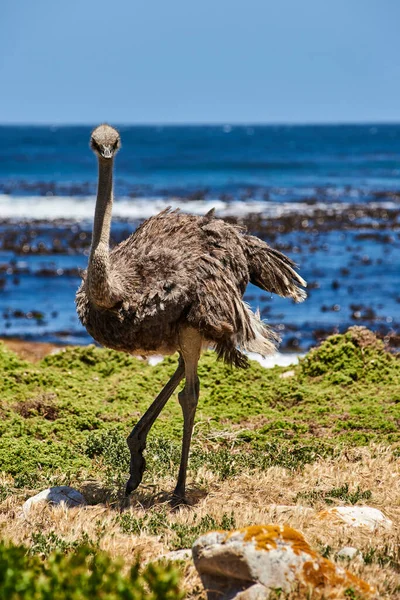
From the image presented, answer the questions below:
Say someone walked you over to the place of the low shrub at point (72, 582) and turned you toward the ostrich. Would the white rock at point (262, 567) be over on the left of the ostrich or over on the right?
right

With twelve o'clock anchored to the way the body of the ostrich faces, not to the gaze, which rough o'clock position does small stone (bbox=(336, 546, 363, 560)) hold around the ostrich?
The small stone is roughly at 9 o'clock from the ostrich.

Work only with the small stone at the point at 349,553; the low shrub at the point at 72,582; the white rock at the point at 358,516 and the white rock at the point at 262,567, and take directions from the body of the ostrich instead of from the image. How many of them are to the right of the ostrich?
0

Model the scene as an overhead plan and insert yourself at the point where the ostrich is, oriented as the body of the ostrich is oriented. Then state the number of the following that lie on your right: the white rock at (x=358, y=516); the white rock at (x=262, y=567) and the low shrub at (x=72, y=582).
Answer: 0

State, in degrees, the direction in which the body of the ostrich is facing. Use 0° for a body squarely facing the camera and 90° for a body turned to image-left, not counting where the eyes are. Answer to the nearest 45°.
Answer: approximately 45°

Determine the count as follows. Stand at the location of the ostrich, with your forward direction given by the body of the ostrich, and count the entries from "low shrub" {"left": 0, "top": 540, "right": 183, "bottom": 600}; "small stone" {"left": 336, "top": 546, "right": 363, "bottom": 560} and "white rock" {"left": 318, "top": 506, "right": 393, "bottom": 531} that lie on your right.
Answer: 0

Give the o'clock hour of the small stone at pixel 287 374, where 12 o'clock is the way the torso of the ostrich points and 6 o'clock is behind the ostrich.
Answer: The small stone is roughly at 5 o'clock from the ostrich.

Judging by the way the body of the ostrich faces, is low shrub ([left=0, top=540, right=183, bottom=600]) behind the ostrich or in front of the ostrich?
in front

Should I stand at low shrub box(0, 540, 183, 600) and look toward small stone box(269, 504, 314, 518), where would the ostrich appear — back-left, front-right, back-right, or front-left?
front-left

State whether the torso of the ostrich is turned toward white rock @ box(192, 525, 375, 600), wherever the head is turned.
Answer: no
